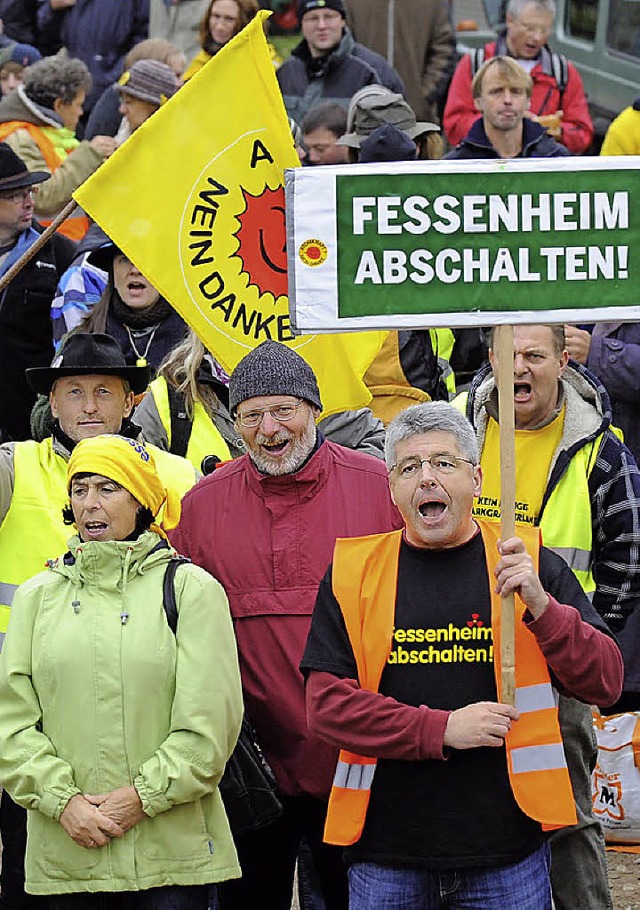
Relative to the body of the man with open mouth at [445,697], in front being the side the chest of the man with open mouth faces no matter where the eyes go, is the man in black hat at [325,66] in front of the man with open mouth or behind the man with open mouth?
behind

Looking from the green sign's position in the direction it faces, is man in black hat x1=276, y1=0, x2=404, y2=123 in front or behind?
behind

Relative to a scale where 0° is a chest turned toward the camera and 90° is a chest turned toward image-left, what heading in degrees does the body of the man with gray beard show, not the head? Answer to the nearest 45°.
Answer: approximately 0°

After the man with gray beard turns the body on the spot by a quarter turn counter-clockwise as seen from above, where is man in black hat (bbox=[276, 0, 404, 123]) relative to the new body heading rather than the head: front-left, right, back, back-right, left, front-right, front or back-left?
left

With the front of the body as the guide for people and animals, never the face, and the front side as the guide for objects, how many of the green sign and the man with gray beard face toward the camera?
2

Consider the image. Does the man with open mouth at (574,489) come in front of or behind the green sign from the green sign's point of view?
behind

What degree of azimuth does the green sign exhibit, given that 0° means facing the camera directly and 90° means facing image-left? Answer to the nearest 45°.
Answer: approximately 0°

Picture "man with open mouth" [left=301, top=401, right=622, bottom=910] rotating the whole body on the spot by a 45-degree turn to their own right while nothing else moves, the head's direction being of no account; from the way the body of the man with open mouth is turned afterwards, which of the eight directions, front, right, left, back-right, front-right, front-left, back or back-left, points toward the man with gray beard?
right
